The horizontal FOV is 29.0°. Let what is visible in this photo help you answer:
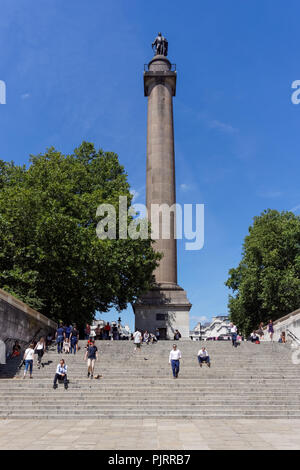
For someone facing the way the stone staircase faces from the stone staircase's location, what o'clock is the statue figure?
The statue figure is roughly at 6 o'clock from the stone staircase.

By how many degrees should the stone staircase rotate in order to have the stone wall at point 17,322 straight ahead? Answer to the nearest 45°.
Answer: approximately 135° to its right

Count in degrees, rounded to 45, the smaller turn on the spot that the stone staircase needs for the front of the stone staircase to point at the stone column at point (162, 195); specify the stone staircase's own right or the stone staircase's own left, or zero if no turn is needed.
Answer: approximately 180°

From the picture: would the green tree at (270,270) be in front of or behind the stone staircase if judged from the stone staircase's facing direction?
behind

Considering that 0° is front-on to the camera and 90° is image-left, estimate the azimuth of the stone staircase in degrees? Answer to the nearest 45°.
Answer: approximately 0°

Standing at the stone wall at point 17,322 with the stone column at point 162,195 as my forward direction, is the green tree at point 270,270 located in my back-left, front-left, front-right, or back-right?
front-right
